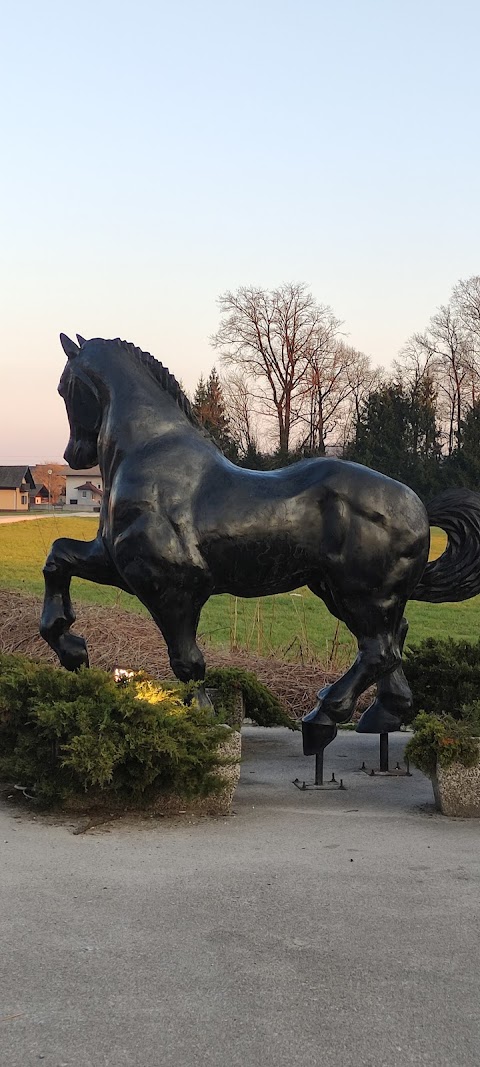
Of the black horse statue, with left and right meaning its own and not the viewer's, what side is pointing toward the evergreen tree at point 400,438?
right

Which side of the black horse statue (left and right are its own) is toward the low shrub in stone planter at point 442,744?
back

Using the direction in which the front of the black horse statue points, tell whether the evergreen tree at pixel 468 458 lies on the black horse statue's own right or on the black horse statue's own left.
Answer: on the black horse statue's own right

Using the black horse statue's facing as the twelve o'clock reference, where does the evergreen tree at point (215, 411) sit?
The evergreen tree is roughly at 3 o'clock from the black horse statue.

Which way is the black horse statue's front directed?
to the viewer's left

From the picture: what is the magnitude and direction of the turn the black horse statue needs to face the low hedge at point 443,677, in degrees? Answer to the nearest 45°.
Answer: approximately 135° to its right
